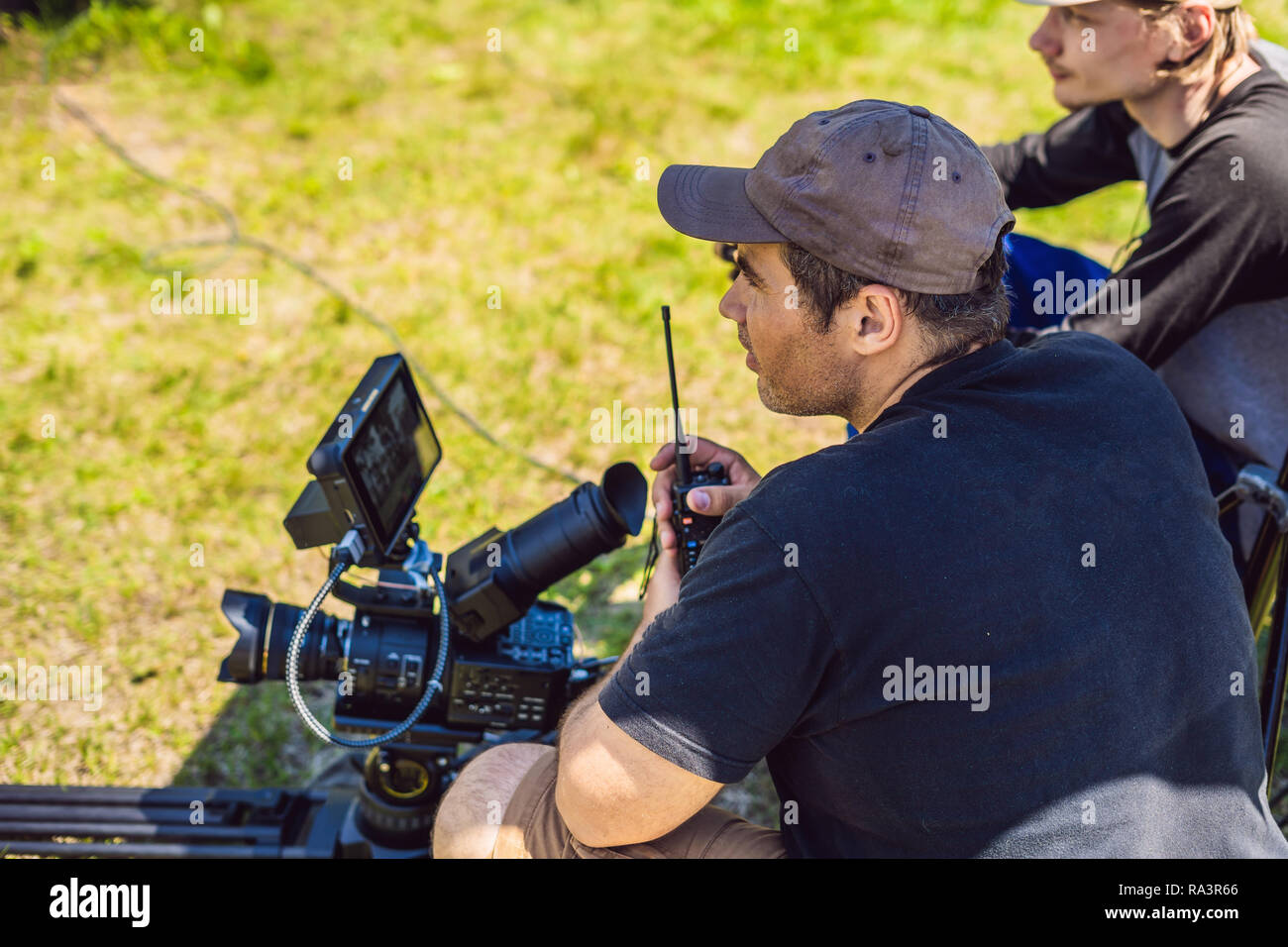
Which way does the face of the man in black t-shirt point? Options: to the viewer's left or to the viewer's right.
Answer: to the viewer's left

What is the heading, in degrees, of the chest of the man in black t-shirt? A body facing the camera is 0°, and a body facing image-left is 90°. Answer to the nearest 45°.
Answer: approximately 135°

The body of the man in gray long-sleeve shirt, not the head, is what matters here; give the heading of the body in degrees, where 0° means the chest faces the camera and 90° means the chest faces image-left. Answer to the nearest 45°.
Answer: approximately 90°

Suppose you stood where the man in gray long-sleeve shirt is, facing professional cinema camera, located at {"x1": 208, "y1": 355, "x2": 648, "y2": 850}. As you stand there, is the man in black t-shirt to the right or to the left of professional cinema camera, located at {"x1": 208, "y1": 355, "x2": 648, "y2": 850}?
left

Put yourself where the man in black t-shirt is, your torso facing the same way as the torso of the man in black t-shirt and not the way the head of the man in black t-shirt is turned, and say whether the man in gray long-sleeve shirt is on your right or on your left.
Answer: on your right

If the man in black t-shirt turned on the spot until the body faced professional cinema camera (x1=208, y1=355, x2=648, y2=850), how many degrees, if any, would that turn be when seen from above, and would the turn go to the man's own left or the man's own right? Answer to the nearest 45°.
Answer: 0° — they already face it

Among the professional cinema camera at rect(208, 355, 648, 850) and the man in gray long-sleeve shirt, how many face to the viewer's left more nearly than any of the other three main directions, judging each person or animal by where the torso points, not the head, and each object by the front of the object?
2

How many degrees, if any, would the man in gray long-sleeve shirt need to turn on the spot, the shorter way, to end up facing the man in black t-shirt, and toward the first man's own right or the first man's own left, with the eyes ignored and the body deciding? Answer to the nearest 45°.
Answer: approximately 90° to the first man's own left

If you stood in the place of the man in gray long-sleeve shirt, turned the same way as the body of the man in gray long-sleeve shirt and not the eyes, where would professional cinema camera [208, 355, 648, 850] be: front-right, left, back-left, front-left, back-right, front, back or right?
front-left

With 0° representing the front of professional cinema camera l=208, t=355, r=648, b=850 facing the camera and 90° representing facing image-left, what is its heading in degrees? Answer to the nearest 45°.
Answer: approximately 90°
